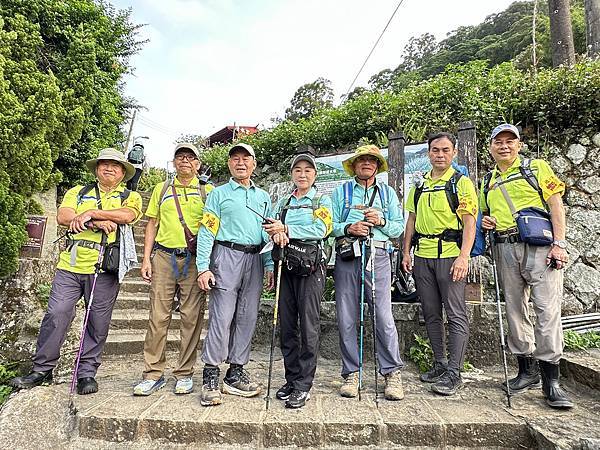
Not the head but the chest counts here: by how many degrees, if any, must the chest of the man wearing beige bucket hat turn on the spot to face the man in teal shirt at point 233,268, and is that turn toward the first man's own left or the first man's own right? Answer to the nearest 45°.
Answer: approximately 45° to the first man's own left

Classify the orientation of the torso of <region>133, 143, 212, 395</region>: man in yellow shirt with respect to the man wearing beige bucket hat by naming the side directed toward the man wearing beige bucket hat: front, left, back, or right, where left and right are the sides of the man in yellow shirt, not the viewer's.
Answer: right

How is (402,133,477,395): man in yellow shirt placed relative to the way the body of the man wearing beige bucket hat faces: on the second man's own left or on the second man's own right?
on the second man's own left

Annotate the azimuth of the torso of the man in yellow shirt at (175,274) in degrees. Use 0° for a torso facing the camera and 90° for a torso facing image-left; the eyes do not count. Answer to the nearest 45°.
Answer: approximately 0°

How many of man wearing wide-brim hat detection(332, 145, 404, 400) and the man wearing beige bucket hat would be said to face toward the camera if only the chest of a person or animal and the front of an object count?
2

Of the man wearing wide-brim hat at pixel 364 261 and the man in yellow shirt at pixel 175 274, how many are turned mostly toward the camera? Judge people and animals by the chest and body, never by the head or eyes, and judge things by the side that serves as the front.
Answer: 2

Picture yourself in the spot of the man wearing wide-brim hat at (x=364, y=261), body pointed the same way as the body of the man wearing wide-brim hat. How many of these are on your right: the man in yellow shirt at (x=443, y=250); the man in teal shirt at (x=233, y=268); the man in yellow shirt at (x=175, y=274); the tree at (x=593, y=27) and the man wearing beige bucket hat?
3

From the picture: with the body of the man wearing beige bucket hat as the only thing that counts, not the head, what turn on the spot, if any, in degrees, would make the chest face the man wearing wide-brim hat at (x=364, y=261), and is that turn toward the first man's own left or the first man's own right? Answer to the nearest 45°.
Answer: approximately 45° to the first man's own left

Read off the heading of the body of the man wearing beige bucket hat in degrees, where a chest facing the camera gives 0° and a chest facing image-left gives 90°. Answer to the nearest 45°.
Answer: approximately 0°

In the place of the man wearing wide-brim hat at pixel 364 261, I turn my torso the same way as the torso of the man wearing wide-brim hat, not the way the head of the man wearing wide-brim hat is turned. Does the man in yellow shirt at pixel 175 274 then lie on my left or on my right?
on my right
